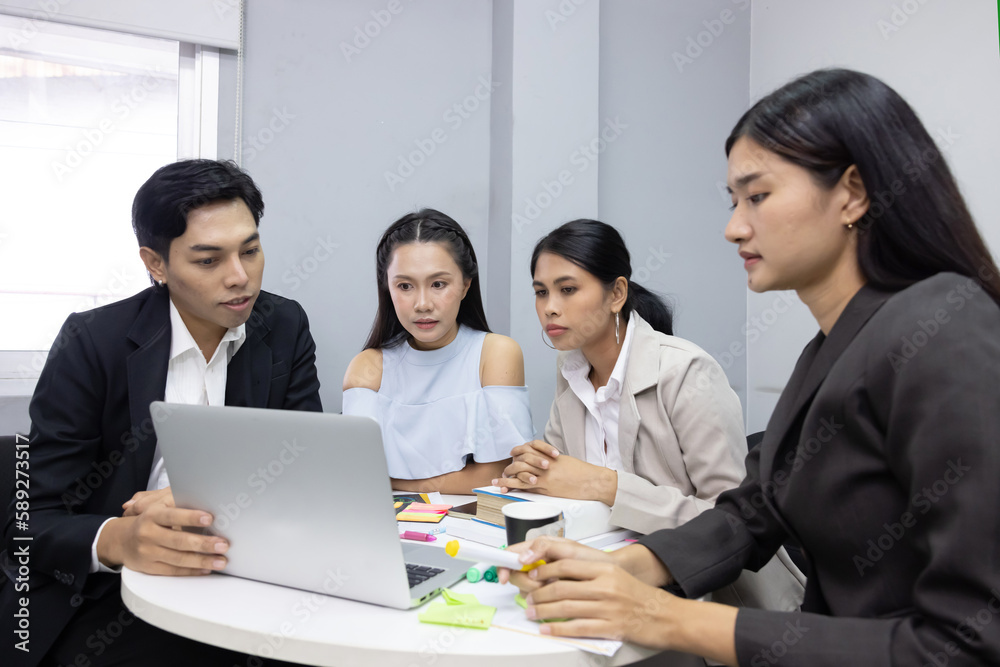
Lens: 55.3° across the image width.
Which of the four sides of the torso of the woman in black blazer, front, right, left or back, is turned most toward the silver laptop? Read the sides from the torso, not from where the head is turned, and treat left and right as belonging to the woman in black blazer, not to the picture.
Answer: front

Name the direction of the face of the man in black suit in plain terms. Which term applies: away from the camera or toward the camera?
toward the camera

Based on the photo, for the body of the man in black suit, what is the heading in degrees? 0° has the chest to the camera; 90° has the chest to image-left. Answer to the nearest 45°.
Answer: approximately 315°

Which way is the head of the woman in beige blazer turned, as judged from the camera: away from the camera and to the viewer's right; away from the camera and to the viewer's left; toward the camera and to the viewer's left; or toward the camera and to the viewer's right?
toward the camera and to the viewer's left

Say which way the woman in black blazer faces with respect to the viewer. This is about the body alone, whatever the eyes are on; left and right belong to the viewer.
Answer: facing to the left of the viewer

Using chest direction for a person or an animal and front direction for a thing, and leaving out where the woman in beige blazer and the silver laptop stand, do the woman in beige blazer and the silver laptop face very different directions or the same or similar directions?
very different directions

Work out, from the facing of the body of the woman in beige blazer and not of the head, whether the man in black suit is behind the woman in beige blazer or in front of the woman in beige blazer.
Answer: in front

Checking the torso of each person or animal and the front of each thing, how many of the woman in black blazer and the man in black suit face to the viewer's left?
1
